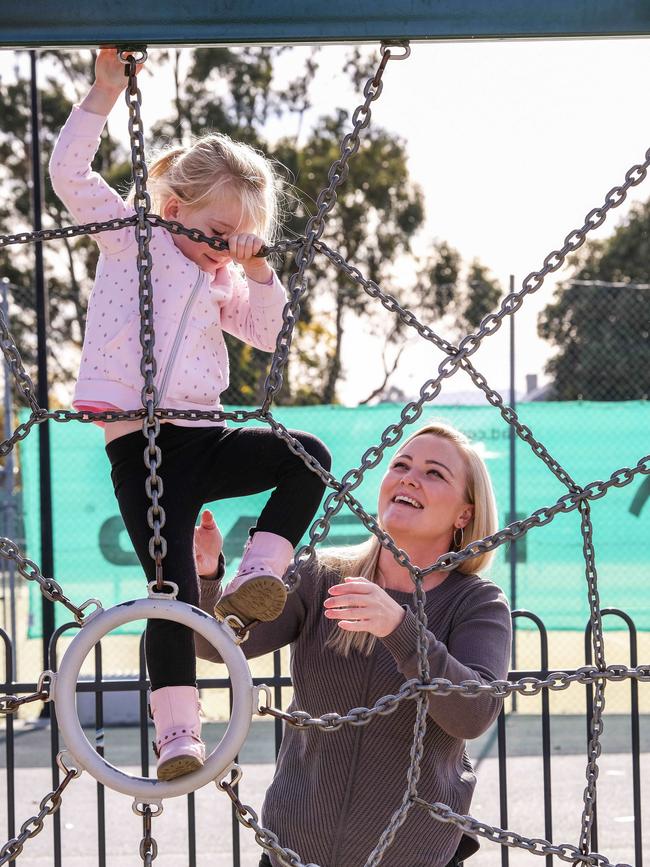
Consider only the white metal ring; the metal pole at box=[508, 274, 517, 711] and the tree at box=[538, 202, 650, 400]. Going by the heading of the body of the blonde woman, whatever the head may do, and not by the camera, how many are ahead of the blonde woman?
1

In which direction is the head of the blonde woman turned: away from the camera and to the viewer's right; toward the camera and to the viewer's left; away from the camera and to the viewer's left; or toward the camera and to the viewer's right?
toward the camera and to the viewer's left

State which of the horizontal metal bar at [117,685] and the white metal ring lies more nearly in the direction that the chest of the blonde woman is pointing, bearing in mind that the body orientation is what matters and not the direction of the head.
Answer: the white metal ring

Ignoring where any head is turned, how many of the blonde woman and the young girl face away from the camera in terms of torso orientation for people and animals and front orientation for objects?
0

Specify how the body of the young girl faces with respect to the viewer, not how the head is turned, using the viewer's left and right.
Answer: facing the viewer and to the right of the viewer

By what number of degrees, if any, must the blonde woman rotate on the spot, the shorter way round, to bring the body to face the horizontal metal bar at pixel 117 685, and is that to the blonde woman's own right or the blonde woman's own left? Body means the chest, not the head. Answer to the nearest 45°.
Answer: approximately 90° to the blonde woman's own right

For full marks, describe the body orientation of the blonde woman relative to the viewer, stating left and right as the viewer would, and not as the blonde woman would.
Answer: facing the viewer and to the left of the viewer

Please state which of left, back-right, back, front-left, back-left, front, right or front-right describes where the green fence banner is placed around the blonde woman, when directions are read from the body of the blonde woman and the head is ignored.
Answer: back-right
